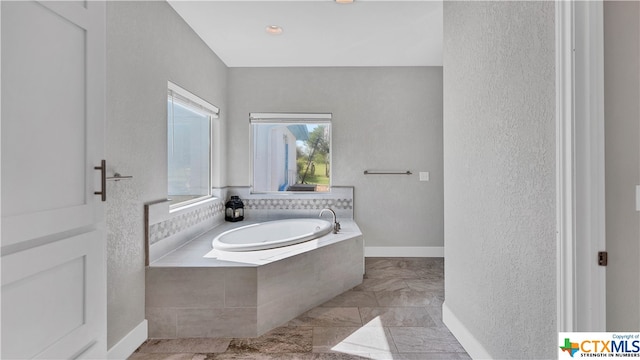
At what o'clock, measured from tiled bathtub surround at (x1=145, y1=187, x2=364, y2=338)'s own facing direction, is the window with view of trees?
The window with view of trees is roughly at 8 o'clock from the tiled bathtub surround.

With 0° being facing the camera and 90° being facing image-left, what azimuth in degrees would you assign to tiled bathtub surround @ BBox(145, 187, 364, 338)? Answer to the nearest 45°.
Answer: approximately 315°

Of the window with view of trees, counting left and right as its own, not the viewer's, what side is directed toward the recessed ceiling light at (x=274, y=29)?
front

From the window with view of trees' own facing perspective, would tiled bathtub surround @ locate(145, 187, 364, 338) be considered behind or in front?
in front

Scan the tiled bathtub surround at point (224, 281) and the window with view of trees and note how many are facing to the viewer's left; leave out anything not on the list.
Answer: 0

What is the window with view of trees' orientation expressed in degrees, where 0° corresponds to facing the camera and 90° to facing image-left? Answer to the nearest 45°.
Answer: approximately 0°

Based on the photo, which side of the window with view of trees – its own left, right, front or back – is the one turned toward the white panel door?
front
